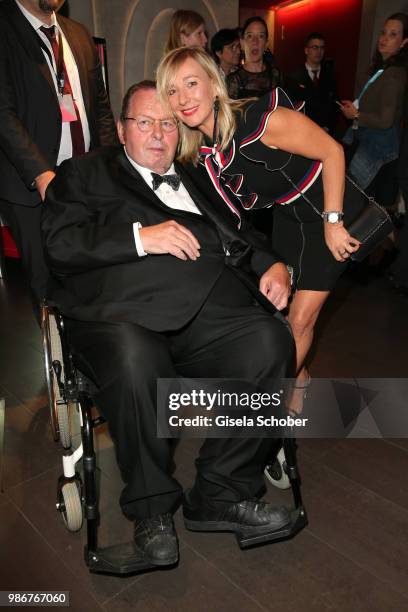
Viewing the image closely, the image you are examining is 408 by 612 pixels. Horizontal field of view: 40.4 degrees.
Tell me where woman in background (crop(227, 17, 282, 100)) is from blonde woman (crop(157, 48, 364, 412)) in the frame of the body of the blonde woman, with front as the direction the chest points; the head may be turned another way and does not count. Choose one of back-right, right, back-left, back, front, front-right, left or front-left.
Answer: back-right

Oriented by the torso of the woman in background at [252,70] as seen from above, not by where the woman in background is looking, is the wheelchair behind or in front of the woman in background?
in front

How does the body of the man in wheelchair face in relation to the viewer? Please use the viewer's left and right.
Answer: facing the viewer and to the right of the viewer

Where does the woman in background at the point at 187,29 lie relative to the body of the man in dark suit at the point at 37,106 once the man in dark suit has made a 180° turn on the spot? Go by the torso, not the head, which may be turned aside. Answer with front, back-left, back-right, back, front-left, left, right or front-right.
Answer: right

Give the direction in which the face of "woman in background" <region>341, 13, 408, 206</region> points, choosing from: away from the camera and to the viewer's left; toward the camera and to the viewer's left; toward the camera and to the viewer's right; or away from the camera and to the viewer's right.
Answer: toward the camera and to the viewer's left

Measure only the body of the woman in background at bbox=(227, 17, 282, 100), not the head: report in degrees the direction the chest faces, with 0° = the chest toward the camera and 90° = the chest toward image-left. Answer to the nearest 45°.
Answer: approximately 0°

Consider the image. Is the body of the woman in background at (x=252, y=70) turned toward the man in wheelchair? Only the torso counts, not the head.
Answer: yes
